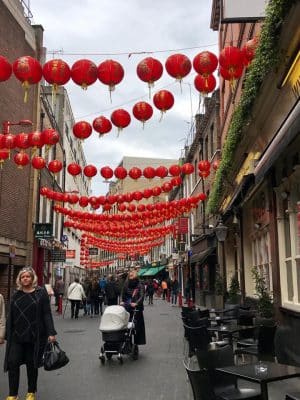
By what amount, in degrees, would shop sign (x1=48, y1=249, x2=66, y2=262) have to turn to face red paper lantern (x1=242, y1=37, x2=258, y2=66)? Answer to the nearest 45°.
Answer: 0° — it already faces it

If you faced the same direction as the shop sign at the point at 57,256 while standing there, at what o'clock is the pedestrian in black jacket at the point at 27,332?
The pedestrian in black jacket is roughly at 12 o'clock from the shop sign.

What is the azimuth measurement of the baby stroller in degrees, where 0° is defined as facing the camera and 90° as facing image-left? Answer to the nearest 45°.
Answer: approximately 45°

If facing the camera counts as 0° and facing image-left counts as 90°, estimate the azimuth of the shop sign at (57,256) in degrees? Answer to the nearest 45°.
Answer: approximately 0°

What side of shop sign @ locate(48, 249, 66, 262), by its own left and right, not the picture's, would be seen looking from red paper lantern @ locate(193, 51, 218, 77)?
front

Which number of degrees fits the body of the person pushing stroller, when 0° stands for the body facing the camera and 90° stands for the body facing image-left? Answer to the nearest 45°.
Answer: approximately 45°

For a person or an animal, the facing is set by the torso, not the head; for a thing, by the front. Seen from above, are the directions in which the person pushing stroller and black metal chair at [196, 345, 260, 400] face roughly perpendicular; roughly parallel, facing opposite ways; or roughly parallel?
roughly perpendicular

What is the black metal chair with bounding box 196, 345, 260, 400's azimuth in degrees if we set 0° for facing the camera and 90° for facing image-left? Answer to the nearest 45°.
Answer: approximately 315°

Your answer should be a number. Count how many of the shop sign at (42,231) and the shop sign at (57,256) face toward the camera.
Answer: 2
